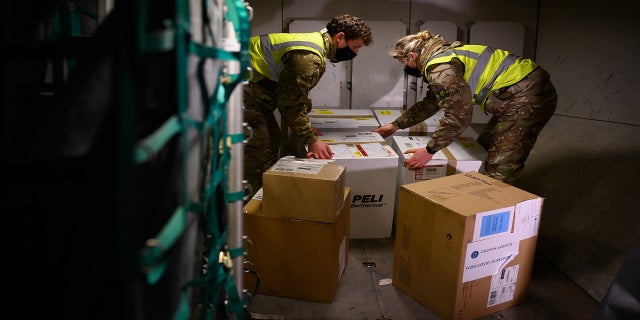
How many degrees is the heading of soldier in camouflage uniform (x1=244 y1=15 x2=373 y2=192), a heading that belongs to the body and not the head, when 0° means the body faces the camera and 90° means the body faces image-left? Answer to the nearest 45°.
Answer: approximately 270°

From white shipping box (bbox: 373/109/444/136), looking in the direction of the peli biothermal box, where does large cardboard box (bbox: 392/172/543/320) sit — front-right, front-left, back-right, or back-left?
front-left

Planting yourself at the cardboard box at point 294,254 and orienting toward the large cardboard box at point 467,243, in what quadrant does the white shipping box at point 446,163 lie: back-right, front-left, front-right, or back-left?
front-left

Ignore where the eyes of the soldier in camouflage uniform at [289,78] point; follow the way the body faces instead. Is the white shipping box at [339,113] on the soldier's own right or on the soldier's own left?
on the soldier's own left

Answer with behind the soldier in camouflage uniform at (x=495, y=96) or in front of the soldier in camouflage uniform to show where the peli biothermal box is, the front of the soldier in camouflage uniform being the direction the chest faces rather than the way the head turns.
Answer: in front

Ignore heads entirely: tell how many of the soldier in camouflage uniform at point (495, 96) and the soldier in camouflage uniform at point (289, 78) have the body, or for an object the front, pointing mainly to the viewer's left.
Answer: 1

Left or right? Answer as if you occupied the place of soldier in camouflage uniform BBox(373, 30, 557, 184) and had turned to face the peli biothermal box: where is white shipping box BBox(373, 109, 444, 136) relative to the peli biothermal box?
right

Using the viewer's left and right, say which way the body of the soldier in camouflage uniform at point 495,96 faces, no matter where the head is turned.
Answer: facing to the left of the viewer

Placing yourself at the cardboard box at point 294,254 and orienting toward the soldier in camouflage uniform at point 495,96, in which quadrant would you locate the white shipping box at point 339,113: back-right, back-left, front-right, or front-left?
front-left

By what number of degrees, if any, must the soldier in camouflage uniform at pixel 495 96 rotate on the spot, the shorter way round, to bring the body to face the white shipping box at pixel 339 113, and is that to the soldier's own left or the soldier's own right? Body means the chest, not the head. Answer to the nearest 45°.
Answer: approximately 45° to the soldier's own right

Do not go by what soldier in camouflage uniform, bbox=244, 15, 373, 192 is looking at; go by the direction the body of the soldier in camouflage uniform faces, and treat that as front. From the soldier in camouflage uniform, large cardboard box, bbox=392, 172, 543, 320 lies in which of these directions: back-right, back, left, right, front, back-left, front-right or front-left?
front-right

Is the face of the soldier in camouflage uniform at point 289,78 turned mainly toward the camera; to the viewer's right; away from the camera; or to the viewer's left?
to the viewer's right

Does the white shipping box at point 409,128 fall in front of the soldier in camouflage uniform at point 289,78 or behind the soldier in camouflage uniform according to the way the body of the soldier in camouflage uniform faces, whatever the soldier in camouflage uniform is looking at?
in front
